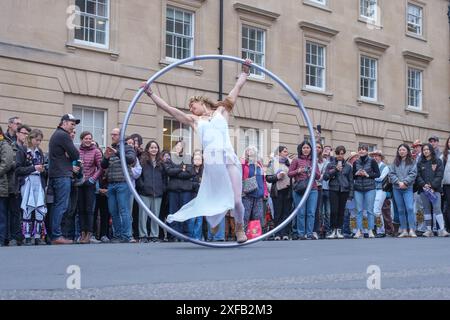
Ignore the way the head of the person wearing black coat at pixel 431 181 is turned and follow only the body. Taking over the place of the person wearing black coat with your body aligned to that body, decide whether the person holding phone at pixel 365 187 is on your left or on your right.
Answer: on your right

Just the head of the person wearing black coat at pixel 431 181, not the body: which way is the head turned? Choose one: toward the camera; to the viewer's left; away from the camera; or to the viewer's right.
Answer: toward the camera

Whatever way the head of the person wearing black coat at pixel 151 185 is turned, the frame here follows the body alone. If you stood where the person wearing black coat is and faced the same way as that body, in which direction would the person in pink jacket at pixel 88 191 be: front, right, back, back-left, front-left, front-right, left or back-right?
right

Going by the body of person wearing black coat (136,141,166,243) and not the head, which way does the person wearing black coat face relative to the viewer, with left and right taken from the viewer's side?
facing the viewer

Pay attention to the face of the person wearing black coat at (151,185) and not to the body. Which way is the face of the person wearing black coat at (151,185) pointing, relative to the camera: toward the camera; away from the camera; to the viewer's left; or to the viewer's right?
toward the camera

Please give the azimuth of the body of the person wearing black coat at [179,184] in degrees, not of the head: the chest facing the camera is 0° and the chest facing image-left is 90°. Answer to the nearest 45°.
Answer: approximately 0°

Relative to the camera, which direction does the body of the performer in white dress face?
toward the camera

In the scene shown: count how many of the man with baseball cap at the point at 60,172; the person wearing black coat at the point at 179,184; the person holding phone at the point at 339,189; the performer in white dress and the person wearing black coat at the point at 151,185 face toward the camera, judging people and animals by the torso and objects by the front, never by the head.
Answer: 4

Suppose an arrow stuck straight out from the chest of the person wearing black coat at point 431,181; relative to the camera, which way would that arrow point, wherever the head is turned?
toward the camera

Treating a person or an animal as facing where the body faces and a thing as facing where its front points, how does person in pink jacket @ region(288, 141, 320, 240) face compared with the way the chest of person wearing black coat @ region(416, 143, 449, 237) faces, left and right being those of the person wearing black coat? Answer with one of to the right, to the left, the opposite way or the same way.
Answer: the same way

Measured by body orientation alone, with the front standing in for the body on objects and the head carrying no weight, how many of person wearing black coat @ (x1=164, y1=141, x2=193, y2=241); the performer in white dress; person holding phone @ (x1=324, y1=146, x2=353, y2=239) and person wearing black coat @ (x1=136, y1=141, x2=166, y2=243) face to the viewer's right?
0

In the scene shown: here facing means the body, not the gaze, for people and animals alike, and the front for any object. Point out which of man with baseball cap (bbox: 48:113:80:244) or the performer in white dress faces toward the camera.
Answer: the performer in white dress

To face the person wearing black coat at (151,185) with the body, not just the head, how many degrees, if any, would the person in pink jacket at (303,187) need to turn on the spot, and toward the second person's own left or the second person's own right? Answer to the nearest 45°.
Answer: approximately 45° to the second person's own right
